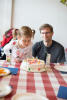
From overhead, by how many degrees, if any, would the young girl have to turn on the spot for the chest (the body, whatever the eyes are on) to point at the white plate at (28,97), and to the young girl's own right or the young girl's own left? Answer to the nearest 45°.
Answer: approximately 45° to the young girl's own right

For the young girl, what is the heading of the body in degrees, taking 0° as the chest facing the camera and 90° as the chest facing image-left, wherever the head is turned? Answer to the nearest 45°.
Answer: approximately 315°

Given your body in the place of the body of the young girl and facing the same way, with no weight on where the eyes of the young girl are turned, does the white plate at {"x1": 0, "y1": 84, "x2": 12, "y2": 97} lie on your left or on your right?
on your right
